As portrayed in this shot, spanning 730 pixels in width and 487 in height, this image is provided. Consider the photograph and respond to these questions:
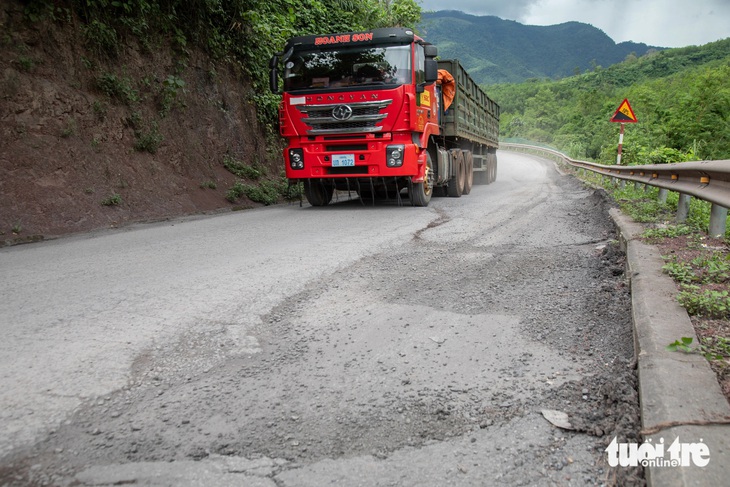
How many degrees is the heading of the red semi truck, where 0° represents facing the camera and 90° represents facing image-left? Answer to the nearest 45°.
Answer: approximately 0°
